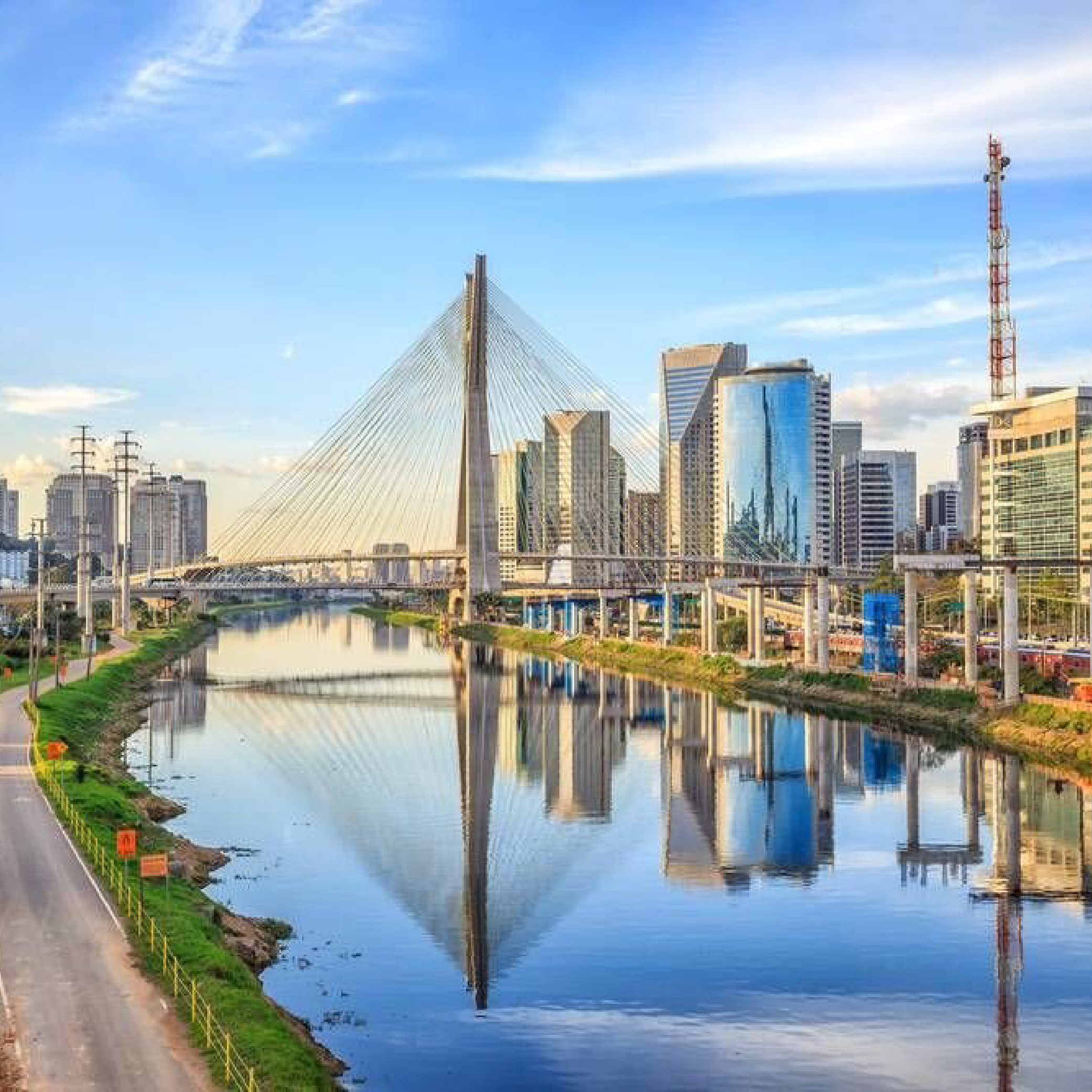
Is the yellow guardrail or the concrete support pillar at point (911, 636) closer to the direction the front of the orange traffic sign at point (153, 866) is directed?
the yellow guardrail

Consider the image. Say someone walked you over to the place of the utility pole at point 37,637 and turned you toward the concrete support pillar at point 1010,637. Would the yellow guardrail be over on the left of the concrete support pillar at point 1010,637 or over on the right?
right

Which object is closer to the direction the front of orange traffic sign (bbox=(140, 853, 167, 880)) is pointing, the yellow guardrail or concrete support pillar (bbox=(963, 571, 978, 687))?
the yellow guardrail

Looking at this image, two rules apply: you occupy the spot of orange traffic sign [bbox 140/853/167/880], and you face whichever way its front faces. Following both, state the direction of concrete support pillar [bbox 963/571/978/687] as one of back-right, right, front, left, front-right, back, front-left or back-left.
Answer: back-left

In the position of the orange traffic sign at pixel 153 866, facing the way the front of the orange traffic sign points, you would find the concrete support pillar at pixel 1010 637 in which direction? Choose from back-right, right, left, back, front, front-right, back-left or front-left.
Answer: back-left

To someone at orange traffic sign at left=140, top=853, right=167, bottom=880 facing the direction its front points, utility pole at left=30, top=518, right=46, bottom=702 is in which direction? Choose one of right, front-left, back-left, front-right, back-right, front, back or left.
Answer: back

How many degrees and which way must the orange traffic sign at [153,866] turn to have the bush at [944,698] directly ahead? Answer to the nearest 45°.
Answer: approximately 135° to its left

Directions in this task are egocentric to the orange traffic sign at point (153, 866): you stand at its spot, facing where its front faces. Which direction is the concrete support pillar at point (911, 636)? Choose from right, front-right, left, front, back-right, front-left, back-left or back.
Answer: back-left

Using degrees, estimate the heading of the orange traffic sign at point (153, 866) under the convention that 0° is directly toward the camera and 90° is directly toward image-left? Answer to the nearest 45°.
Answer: approximately 0°
